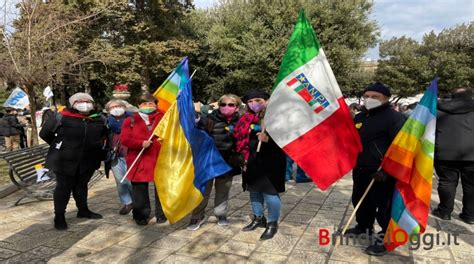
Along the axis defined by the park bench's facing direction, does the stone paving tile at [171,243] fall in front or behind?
in front

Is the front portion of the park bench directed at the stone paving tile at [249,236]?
yes

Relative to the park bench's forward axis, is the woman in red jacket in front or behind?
in front

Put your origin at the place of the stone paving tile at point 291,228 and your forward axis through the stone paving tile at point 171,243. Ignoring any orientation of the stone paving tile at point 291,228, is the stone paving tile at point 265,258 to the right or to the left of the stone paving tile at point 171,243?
left

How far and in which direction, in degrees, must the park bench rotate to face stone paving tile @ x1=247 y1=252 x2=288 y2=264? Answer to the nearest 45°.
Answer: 0° — it already faces it

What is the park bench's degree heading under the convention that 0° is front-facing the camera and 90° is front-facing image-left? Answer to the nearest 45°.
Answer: approximately 315°

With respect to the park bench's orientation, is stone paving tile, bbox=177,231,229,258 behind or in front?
in front

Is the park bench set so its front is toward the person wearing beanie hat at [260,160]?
yes
